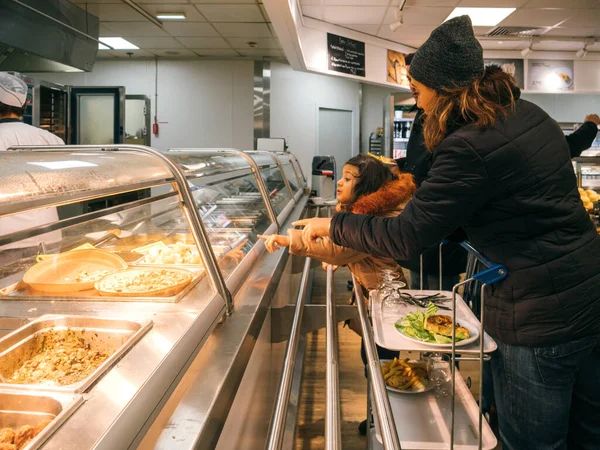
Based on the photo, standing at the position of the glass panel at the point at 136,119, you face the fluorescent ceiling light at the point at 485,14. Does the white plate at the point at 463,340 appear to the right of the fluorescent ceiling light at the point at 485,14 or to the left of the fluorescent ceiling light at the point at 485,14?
right

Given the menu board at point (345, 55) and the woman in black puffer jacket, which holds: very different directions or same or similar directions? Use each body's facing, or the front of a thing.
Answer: very different directions

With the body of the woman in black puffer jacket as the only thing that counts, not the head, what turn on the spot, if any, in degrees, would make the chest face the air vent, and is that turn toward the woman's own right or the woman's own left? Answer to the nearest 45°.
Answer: approximately 45° to the woman's own right

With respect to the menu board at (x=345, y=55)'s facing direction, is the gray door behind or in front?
behind

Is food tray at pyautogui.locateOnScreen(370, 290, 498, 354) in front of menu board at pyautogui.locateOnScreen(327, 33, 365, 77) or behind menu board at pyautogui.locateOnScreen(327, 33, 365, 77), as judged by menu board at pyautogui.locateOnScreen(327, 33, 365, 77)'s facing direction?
in front

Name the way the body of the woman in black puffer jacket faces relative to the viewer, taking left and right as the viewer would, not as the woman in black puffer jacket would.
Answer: facing away from the viewer and to the left of the viewer
